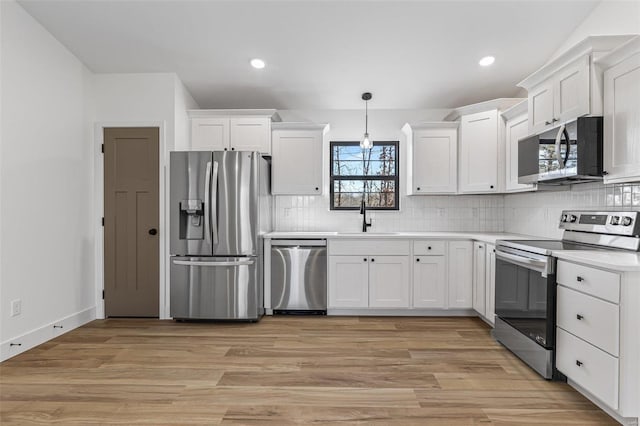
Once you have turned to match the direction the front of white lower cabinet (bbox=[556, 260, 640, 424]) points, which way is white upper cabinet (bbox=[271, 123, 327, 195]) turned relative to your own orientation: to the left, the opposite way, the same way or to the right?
to the left

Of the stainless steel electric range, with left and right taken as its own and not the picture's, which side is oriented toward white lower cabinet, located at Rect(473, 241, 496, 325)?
right

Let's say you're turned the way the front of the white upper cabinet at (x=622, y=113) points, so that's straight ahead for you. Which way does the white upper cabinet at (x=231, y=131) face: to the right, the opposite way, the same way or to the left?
to the left

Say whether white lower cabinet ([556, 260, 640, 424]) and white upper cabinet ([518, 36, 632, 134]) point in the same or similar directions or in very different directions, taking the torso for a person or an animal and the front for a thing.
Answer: same or similar directions

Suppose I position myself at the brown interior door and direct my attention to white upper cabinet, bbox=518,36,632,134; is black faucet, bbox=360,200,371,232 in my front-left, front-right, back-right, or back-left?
front-left

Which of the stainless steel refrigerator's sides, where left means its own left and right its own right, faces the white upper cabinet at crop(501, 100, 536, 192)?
left

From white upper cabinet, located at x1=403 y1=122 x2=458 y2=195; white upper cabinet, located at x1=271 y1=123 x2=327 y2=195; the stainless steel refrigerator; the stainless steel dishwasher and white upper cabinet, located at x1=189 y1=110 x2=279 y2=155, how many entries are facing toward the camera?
5

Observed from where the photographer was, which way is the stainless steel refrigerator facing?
facing the viewer

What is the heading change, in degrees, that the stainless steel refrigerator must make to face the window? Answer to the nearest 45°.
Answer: approximately 90° to its left

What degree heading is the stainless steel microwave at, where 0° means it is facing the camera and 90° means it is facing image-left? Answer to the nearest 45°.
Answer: approximately 45°

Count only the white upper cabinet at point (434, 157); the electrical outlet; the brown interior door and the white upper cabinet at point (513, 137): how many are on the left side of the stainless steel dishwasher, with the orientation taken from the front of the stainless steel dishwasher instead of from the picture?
2

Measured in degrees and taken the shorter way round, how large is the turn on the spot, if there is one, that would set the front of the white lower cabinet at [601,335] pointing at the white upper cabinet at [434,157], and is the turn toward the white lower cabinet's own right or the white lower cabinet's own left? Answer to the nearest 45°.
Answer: approximately 90° to the white lower cabinet's own right

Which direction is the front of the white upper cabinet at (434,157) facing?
toward the camera

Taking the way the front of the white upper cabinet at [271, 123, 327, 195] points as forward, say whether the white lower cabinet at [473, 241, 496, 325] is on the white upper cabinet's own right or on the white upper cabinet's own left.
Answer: on the white upper cabinet's own left

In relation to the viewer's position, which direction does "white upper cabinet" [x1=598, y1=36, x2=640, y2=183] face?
facing the viewer and to the left of the viewer
